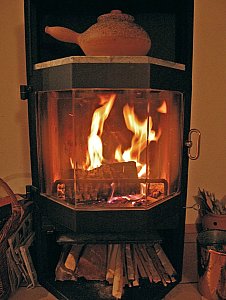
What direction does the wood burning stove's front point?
toward the camera
